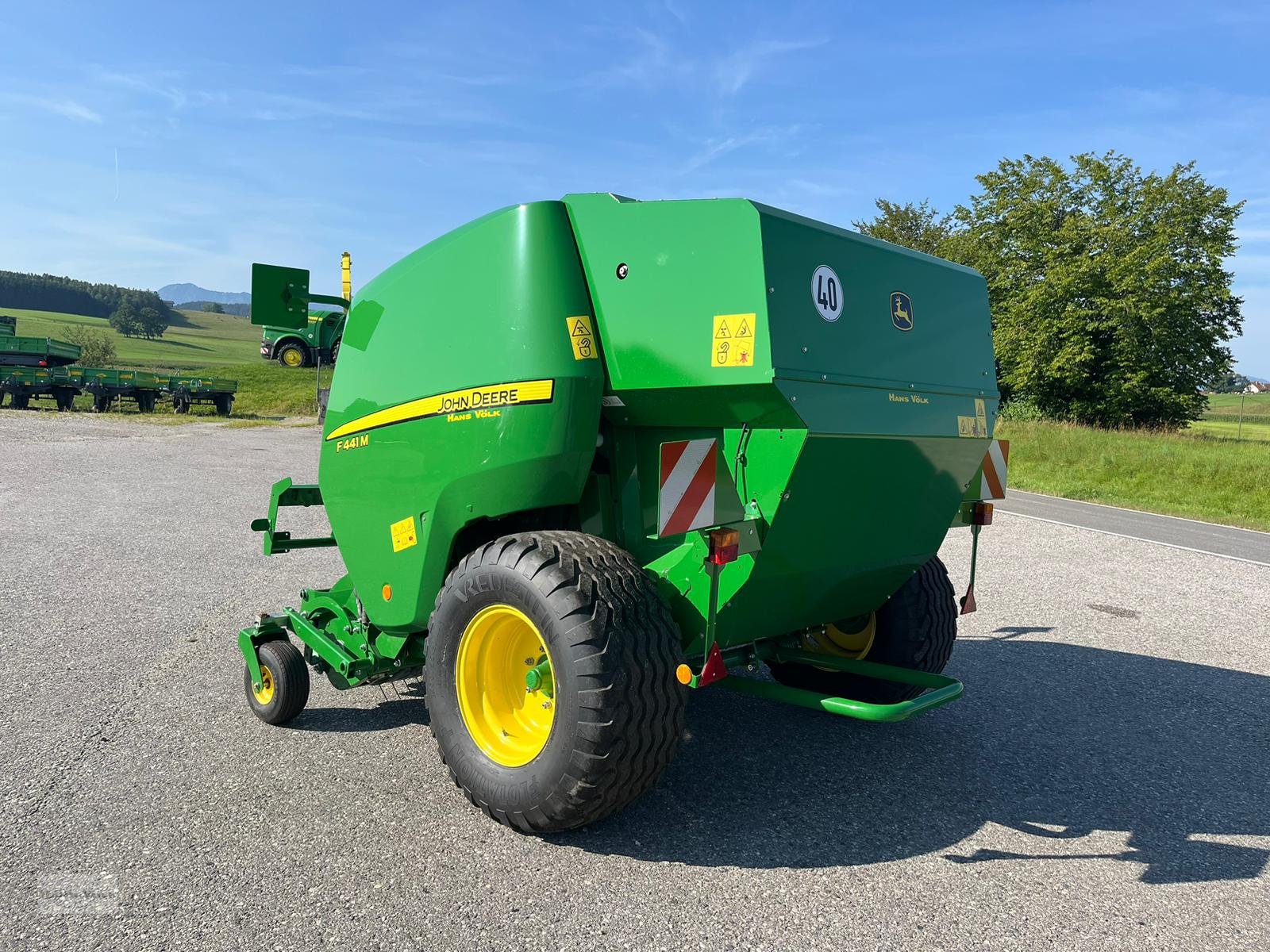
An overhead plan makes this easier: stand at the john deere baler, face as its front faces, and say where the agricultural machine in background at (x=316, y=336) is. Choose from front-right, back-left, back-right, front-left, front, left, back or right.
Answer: front

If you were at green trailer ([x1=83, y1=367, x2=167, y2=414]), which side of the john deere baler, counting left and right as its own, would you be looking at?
front

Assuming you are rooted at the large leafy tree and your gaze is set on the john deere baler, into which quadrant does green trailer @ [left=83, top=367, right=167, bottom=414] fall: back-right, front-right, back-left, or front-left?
front-right

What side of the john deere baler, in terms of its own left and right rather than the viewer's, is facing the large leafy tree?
right

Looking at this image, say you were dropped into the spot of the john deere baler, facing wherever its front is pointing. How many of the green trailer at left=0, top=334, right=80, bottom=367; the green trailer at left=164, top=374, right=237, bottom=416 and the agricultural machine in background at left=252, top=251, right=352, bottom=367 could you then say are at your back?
0

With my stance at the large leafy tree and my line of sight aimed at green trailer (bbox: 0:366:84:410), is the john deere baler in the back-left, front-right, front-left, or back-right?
front-left

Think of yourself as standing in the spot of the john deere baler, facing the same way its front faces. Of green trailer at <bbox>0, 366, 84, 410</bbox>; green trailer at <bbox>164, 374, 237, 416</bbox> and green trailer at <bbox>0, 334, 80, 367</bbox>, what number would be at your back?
0

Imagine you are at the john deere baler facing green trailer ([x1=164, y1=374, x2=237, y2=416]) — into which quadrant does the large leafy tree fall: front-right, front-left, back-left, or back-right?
front-right

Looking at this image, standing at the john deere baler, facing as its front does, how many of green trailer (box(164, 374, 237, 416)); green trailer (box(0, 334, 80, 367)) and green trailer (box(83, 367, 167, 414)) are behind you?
0

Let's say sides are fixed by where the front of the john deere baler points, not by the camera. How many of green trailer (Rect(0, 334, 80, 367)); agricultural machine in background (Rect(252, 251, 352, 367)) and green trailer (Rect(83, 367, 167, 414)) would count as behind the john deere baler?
0

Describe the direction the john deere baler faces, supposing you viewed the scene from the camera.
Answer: facing away from the viewer and to the left of the viewer

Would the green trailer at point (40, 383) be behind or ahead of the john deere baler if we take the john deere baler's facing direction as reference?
ahead

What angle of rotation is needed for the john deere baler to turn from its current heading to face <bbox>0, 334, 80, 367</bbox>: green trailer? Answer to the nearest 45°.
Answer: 0° — it already faces it

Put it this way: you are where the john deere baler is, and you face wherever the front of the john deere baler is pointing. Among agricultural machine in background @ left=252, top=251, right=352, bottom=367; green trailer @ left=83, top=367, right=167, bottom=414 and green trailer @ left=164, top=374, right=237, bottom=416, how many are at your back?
0

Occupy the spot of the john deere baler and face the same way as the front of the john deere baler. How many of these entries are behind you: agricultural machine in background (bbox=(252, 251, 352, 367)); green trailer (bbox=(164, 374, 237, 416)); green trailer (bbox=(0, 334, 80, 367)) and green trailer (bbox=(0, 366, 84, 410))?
0
